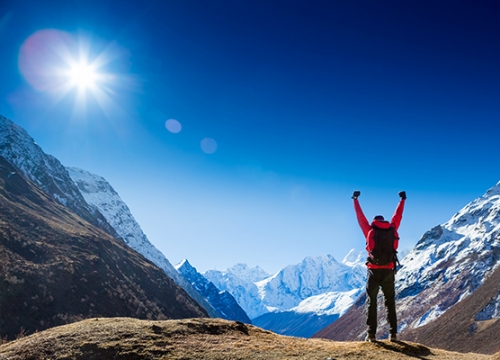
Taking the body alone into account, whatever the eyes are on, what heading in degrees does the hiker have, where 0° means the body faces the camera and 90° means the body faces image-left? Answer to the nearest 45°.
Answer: approximately 180°
